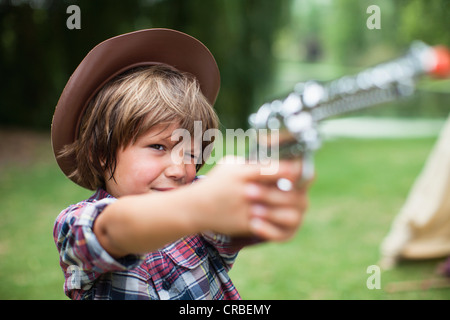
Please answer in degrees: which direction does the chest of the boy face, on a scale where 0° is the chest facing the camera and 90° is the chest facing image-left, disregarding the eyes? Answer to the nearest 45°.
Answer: approximately 315°
